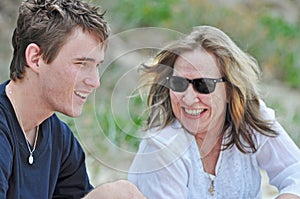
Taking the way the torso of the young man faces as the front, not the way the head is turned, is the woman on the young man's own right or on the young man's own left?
on the young man's own left

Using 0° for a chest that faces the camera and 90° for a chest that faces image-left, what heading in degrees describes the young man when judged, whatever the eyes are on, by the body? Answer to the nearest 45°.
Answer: approximately 315°

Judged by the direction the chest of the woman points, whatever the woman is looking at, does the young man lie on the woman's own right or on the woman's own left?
on the woman's own right

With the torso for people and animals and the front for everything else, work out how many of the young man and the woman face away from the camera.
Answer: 0

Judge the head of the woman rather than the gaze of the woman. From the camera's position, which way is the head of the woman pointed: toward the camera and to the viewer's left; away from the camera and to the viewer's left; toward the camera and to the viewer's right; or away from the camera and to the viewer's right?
toward the camera and to the viewer's left

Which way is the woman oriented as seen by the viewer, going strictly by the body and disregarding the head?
toward the camera
